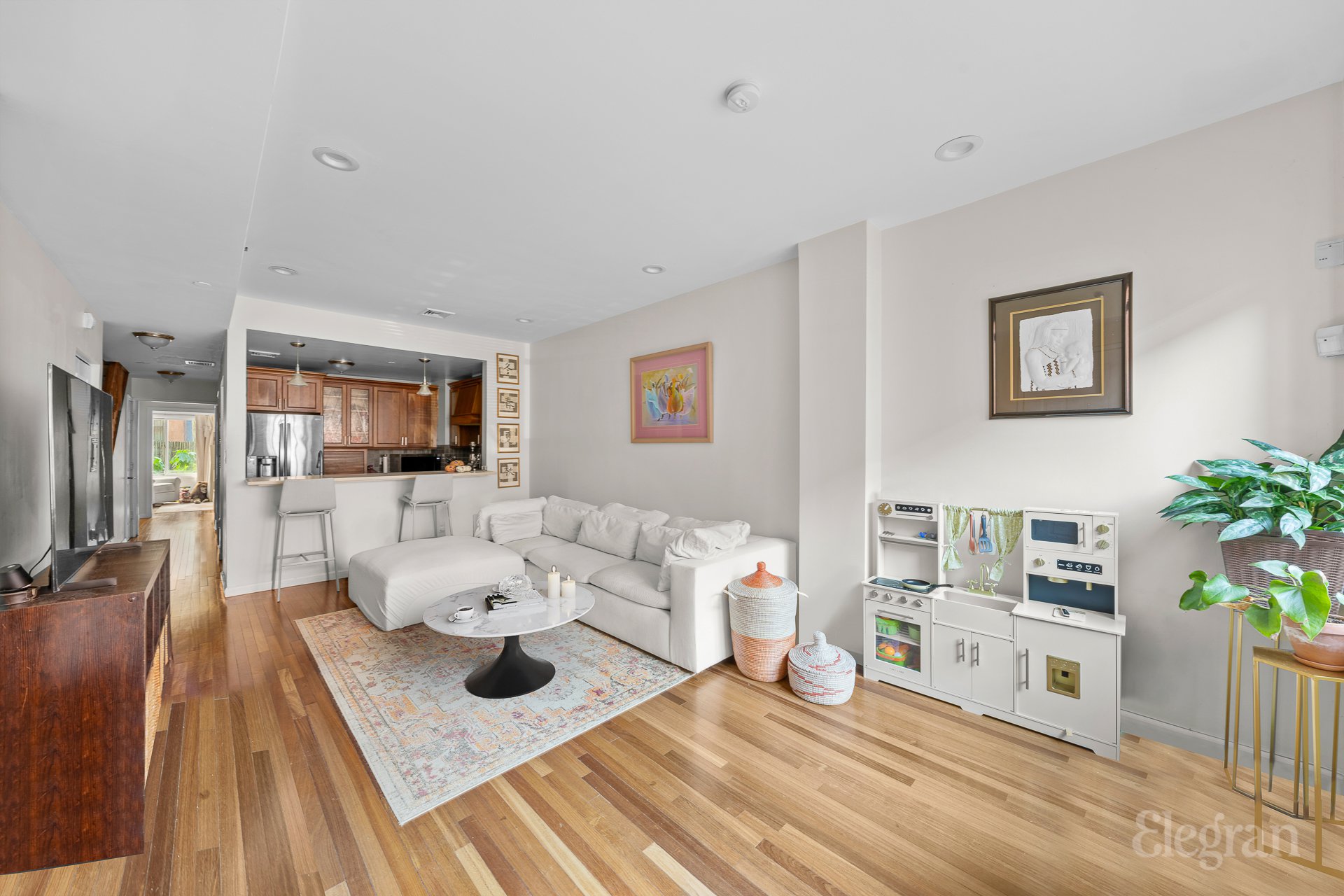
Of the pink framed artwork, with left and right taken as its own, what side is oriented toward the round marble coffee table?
front

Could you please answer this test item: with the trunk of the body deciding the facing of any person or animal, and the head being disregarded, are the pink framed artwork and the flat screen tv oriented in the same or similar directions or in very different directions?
very different directions

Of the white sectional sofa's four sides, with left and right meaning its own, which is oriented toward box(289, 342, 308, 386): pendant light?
right

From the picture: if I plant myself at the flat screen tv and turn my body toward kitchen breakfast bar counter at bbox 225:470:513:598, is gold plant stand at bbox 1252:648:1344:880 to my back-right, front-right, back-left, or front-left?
back-right

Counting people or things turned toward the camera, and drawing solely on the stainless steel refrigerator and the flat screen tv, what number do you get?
1

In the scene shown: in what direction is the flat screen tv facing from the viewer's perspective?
to the viewer's right

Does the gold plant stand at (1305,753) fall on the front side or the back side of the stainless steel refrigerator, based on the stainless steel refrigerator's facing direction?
on the front side

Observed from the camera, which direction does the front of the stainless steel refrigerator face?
facing the viewer

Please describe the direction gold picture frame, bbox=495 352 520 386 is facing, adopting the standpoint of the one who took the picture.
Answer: facing the viewer and to the right of the viewer
